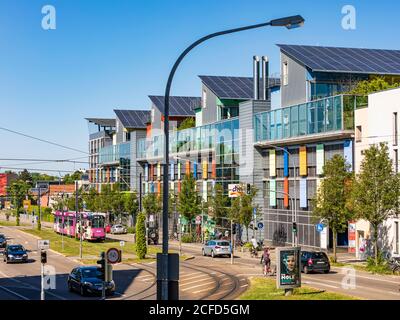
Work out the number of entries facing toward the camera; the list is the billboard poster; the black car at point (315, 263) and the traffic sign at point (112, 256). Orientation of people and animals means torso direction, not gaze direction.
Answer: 2

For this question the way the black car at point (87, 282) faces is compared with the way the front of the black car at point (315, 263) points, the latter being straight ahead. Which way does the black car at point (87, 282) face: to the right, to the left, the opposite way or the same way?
the opposite way

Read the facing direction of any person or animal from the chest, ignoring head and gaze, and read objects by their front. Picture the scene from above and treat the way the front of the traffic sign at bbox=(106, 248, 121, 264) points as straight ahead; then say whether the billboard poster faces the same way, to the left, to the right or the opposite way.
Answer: the same way

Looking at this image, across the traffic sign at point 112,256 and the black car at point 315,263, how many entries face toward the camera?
1

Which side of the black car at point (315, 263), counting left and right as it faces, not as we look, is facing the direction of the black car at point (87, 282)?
left

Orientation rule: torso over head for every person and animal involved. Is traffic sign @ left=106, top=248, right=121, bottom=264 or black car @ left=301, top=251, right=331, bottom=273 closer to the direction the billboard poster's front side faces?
the traffic sign

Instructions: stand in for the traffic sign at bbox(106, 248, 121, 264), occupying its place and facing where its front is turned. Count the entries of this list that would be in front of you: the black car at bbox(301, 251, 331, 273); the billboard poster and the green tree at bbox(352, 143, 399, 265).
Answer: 0

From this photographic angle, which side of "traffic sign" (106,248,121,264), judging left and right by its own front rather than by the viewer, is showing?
front

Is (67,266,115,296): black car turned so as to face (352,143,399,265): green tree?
no

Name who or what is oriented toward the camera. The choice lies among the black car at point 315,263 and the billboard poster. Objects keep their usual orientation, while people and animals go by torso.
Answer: the billboard poster

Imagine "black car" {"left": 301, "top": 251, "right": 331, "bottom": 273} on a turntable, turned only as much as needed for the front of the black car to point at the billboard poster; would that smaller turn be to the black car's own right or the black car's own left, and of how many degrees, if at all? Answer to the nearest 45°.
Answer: approximately 135° to the black car's own left

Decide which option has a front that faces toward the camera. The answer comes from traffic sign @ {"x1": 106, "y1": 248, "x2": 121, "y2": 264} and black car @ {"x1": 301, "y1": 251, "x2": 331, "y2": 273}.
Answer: the traffic sign

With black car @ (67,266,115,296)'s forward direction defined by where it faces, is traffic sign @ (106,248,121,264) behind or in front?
in front

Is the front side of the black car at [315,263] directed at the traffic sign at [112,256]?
no

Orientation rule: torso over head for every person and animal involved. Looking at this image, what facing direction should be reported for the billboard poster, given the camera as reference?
facing the viewer

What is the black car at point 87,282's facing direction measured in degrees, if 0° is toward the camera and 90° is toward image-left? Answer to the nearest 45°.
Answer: approximately 315°

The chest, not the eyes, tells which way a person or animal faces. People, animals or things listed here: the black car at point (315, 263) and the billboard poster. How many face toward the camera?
1

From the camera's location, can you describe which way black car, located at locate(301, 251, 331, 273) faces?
facing away from the viewer and to the left of the viewer
